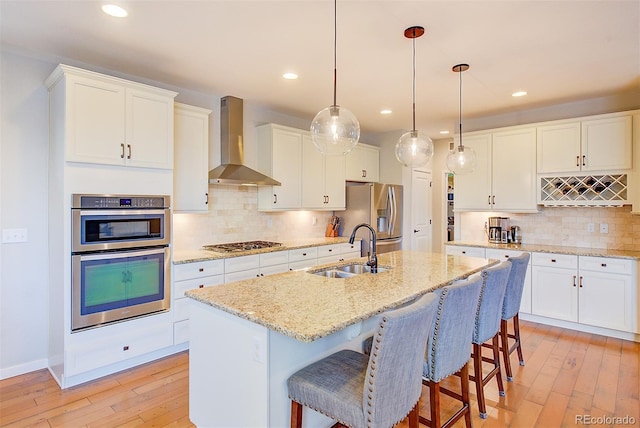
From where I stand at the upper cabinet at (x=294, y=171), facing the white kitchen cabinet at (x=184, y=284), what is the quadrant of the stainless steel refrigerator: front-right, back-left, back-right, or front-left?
back-left

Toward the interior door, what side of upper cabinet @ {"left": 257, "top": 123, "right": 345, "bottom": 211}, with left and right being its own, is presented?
left

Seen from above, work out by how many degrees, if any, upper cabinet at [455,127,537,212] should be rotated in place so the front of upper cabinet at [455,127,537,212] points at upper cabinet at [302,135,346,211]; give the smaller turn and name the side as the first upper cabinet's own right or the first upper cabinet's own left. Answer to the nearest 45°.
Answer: approximately 90° to the first upper cabinet's own right

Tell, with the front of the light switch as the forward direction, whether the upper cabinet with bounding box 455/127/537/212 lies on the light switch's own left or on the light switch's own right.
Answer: on the light switch's own left
